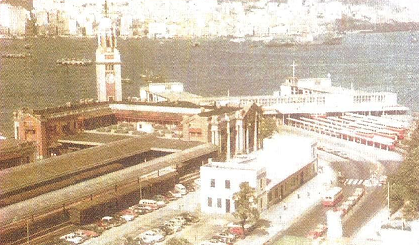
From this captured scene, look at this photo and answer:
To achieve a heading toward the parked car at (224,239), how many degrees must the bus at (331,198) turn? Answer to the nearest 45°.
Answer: approximately 180°

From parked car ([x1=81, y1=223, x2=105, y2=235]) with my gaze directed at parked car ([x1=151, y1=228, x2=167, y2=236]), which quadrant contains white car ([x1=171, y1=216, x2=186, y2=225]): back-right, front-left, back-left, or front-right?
front-left

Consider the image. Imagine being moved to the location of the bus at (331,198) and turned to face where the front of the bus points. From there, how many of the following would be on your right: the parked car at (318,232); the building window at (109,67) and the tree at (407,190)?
1

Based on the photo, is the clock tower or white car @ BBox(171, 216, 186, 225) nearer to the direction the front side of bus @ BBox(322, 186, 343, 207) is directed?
the white car

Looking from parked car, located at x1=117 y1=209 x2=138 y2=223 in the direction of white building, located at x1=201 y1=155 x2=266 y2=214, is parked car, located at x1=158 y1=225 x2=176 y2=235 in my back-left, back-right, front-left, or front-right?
front-right

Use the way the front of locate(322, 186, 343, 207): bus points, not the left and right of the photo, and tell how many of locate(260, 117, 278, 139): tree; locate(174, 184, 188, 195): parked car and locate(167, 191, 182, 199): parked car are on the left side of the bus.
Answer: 0

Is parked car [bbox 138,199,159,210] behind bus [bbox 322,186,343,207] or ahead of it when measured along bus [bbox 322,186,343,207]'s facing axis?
ahead

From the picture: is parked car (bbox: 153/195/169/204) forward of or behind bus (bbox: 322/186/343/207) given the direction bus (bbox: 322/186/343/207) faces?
forward

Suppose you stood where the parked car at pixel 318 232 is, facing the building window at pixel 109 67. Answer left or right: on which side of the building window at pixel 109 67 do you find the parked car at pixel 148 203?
left
